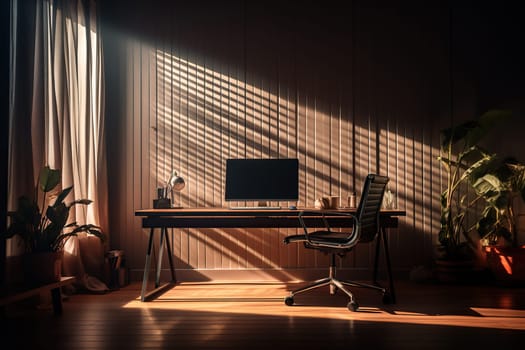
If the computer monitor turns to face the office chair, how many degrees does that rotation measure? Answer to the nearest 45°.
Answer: approximately 45° to its left

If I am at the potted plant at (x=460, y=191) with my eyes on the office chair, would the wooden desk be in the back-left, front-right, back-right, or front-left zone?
front-right

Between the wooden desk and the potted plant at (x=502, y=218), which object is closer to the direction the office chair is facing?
the wooden desk

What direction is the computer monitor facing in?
toward the camera

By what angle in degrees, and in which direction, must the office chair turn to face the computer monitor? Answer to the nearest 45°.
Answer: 0° — it already faces it

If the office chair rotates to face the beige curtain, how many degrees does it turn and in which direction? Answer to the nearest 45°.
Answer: approximately 45° to its left

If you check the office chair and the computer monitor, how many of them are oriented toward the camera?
1

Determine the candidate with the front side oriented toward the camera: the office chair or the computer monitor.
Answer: the computer monitor

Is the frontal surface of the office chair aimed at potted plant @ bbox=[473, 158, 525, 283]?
no

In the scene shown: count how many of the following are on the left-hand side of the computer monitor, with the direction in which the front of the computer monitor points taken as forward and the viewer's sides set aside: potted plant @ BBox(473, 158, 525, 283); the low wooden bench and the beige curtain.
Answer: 1

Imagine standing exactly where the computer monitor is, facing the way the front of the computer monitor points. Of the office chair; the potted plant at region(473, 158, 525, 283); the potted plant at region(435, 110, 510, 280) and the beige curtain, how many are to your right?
1

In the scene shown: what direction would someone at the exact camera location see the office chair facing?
facing away from the viewer and to the left of the viewer

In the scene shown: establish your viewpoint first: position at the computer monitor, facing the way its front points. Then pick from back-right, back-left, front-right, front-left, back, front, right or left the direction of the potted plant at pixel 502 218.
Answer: left

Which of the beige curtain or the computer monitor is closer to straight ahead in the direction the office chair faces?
the beige curtain
